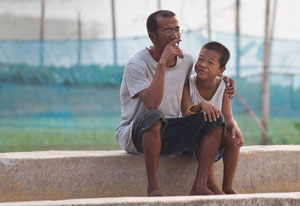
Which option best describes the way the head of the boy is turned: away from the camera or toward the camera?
toward the camera

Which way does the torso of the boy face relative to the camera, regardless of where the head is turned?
toward the camera

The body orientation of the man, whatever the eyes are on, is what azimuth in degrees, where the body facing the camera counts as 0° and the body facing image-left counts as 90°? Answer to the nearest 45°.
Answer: approximately 315°

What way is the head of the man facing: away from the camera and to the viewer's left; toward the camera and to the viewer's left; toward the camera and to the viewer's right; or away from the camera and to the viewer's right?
toward the camera and to the viewer's right
